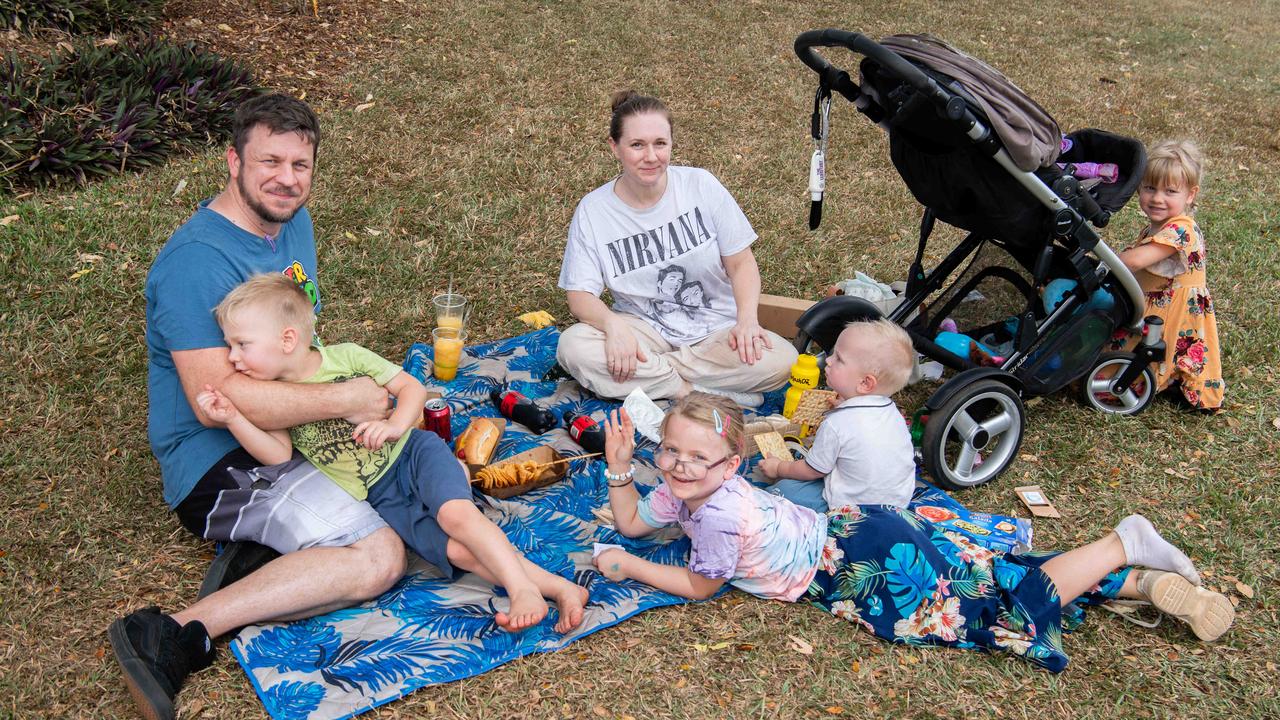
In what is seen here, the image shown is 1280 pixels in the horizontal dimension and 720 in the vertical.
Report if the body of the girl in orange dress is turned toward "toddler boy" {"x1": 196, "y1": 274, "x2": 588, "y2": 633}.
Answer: yes

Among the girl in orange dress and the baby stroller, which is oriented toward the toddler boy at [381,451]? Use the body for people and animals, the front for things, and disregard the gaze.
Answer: the girl in orange dress

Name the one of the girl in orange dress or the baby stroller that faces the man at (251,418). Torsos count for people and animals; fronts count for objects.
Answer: the girl in orange dress

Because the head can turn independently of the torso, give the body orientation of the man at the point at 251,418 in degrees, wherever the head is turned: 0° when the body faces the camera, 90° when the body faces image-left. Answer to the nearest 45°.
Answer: approximately 315°

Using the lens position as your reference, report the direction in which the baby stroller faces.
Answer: facing away from the viewer and to the right of the viewer

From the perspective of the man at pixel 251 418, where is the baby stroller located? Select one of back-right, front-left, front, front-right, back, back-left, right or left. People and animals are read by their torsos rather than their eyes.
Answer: front-left

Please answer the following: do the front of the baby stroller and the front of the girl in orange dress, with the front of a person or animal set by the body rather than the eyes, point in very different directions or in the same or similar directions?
very different directions

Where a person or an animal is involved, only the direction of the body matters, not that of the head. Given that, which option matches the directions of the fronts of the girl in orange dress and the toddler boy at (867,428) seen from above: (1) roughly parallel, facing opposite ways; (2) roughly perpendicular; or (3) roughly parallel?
roughly perpendicular

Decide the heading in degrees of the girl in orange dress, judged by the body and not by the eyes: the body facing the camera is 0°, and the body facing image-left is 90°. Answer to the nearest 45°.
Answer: approximately 45°
